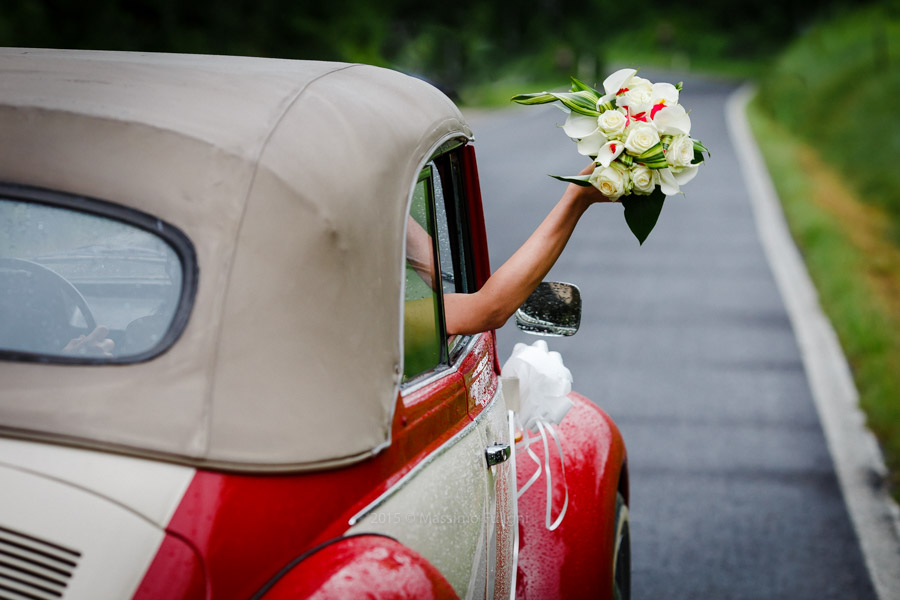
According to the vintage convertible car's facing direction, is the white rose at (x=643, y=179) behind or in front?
in front

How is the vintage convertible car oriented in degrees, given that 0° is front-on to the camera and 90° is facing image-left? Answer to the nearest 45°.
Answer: approximately 225°

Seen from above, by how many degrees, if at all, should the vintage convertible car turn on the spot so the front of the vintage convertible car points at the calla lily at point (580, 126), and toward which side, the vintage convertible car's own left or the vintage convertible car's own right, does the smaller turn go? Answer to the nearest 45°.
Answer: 0° — it already faces it
